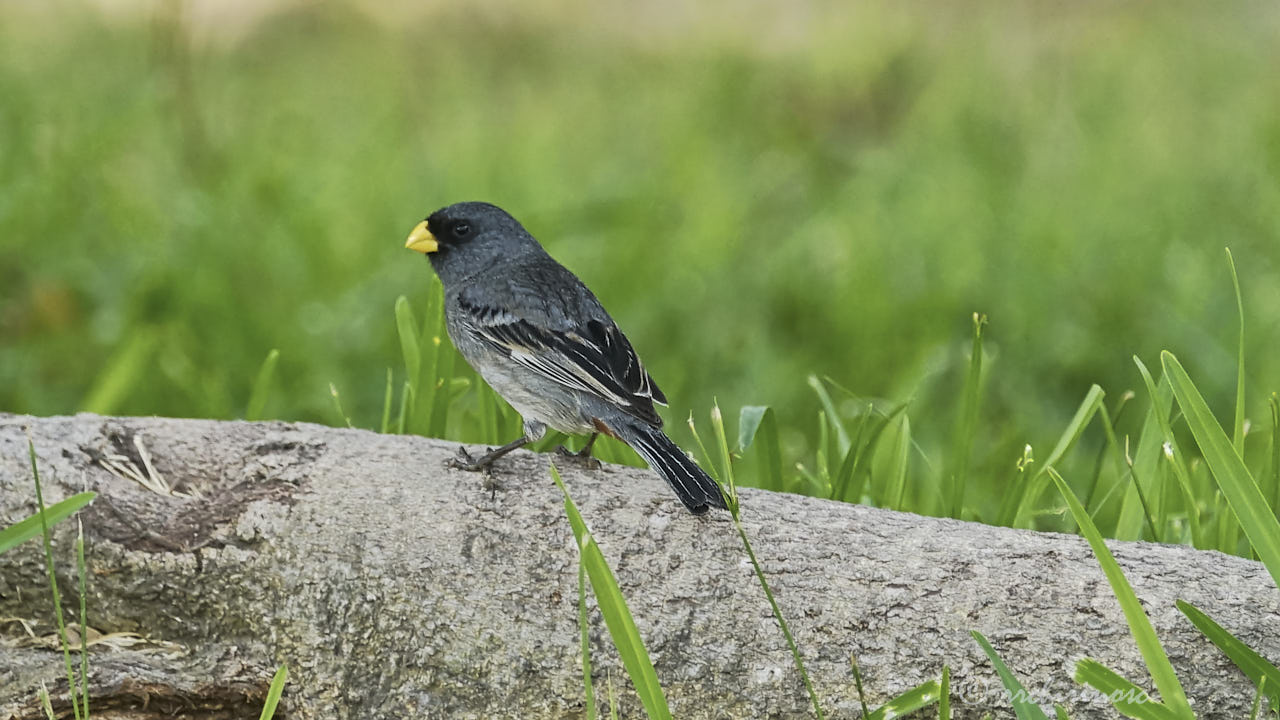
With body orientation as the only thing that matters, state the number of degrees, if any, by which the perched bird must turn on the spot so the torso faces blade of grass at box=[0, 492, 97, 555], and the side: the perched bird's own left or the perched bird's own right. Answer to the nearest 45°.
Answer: approximately 45° to the perched bird's own left

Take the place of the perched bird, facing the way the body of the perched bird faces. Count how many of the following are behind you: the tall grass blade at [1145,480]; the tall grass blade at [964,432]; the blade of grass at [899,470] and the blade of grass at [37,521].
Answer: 3

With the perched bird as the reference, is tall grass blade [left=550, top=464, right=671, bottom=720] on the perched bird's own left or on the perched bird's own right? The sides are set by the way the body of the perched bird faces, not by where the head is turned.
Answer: on the perched bird's own left

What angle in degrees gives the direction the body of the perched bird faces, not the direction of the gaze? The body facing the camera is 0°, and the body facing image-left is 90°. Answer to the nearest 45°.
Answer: approximately 90°

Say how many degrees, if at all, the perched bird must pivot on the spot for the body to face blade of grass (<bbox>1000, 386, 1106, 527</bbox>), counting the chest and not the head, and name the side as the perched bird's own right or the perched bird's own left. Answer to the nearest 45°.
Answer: approximately 180°

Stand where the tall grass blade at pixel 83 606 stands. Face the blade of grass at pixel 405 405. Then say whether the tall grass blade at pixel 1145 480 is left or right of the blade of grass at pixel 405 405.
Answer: right

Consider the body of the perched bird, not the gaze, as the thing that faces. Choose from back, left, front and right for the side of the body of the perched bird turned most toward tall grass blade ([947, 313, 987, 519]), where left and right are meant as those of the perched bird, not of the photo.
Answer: back

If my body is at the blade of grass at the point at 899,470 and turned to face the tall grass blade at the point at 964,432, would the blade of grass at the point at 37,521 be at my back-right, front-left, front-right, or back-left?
back-right

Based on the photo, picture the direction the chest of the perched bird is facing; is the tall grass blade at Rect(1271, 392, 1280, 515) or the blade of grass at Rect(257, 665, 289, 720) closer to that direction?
the blade of grass

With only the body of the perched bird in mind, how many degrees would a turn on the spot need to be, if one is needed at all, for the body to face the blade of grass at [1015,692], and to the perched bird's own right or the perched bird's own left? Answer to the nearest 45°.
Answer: approximately 135° to the perched bird's own left

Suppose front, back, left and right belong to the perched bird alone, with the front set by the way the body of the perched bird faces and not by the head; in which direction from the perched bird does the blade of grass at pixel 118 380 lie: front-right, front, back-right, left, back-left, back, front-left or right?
front-right
